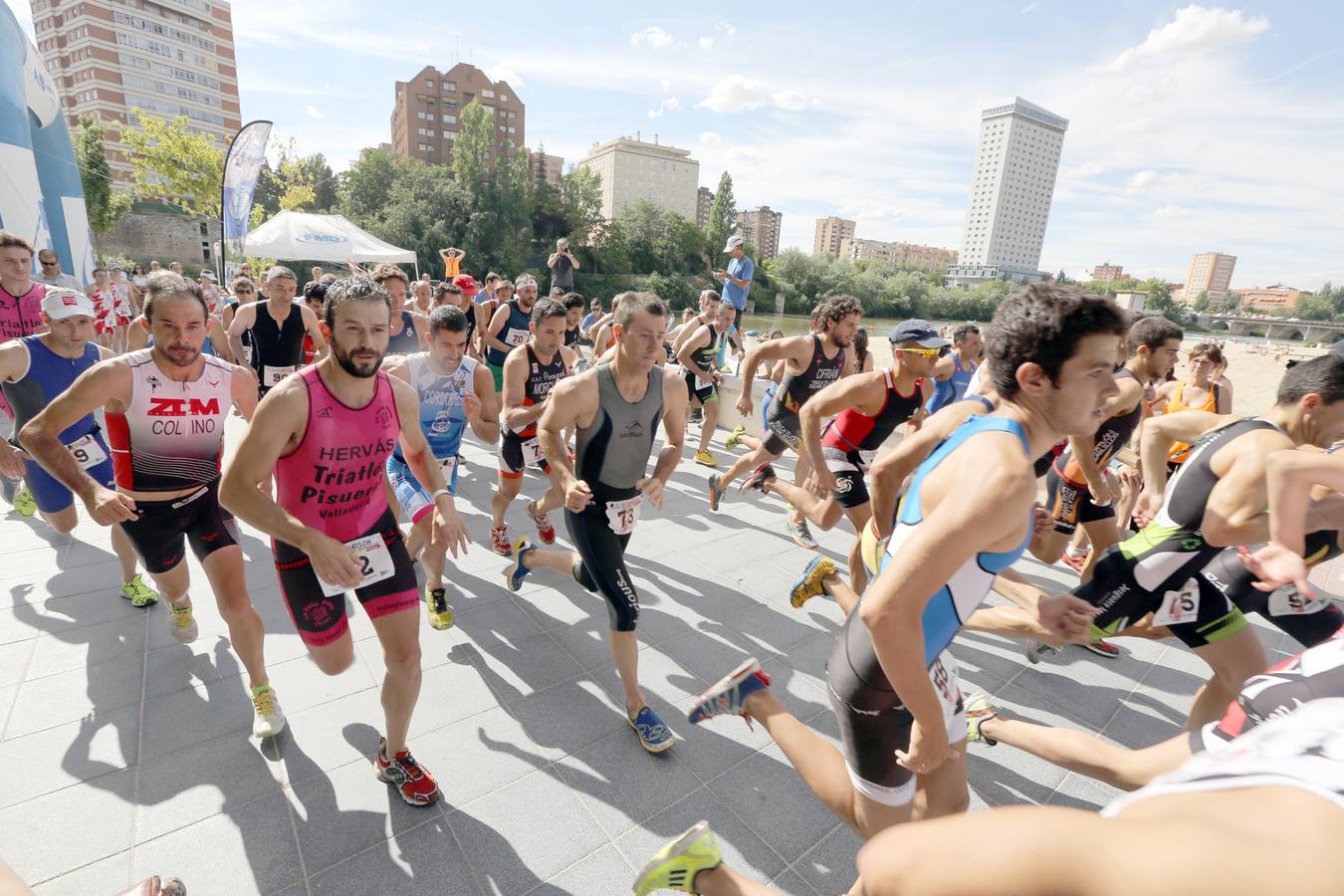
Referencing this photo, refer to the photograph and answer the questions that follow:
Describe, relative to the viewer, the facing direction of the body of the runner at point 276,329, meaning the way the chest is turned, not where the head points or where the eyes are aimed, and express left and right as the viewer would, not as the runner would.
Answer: facing the viewer

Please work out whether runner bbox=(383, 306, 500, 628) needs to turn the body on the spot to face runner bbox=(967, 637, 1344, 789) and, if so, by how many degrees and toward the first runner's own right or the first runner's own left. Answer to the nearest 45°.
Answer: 0° — they already face them

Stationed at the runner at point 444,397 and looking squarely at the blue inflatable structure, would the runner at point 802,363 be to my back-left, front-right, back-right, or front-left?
back-right

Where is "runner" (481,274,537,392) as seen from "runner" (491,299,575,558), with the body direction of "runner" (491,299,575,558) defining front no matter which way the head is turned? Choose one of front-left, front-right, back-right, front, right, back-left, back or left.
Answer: back-left

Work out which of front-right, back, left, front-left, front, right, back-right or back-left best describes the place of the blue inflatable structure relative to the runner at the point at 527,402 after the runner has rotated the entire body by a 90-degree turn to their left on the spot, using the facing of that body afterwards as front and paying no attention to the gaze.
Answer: left

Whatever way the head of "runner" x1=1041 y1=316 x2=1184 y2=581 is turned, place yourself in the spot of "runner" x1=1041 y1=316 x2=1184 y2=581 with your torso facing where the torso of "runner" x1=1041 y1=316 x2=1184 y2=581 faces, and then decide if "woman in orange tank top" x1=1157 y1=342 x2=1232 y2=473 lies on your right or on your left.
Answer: on your left

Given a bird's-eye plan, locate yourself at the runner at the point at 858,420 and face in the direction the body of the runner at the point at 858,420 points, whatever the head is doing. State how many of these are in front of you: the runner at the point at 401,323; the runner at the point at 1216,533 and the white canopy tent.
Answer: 1

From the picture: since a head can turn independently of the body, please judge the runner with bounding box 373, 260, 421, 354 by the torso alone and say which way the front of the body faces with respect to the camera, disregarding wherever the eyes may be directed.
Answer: toward the camera

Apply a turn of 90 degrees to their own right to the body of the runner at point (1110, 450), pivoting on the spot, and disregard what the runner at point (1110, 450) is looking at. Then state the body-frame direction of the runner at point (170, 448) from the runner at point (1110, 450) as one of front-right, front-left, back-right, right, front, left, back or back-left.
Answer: front-right
